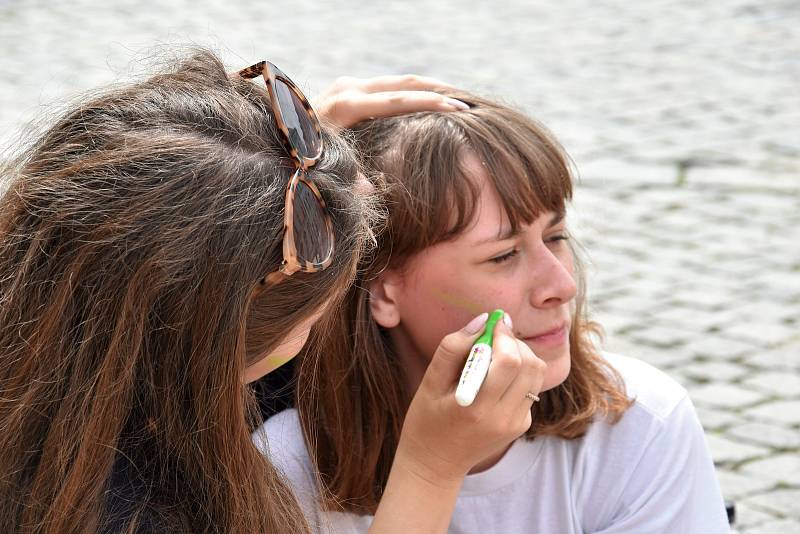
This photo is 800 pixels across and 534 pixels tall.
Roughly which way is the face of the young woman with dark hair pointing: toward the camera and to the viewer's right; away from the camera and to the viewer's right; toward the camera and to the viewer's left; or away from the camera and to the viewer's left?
away from the camera and to the viewer's right

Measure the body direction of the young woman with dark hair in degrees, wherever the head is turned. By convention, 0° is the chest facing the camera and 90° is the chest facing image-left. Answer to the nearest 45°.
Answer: approximately 270°

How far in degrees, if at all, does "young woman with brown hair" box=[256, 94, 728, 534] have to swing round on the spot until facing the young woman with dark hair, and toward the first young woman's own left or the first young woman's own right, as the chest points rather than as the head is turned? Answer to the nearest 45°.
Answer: approximately 90° to the first young woman's own right
